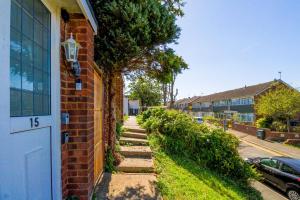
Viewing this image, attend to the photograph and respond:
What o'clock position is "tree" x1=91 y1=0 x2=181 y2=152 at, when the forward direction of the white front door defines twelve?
The tree is roughly at 9 o'clock from the white front door.

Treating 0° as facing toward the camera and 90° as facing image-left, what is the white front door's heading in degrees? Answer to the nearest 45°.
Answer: approximately 315°

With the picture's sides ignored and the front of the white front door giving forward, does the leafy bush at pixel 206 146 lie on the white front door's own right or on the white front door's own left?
on the white front door's own left

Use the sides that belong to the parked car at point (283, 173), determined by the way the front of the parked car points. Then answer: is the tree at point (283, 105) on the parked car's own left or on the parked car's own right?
on the parked car's own right

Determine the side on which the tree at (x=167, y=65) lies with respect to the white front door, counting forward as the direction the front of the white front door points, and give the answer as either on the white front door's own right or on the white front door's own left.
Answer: on the white front door's own left

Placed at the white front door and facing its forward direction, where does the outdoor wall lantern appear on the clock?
The outdoor wall lantern is roughly at 9 o'clock from the white front door.

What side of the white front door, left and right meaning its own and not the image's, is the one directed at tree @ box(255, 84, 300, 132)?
left

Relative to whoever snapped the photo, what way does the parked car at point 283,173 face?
facing away from the viewer and to the left of the viewer
